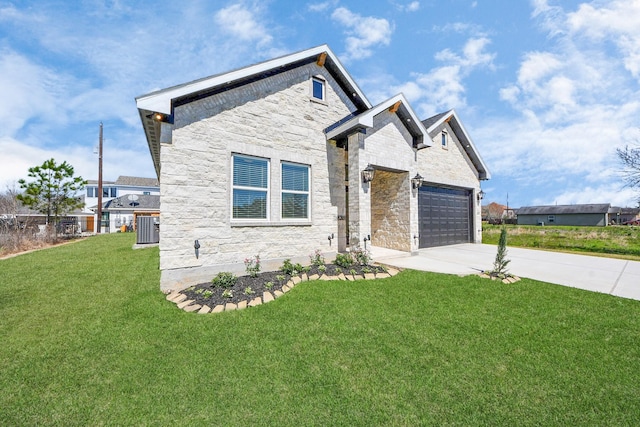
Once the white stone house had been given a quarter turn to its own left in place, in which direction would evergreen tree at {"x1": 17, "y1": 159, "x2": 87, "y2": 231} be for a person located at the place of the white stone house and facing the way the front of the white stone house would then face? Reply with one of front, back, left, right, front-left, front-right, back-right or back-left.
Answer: left

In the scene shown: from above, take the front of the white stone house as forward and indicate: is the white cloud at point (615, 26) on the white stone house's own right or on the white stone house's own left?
on the white stone house's own left
